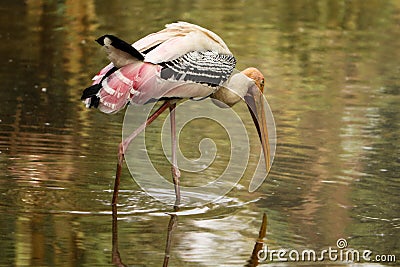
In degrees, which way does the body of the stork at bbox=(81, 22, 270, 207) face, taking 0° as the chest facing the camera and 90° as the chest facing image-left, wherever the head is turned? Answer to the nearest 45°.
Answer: approximately 270°
